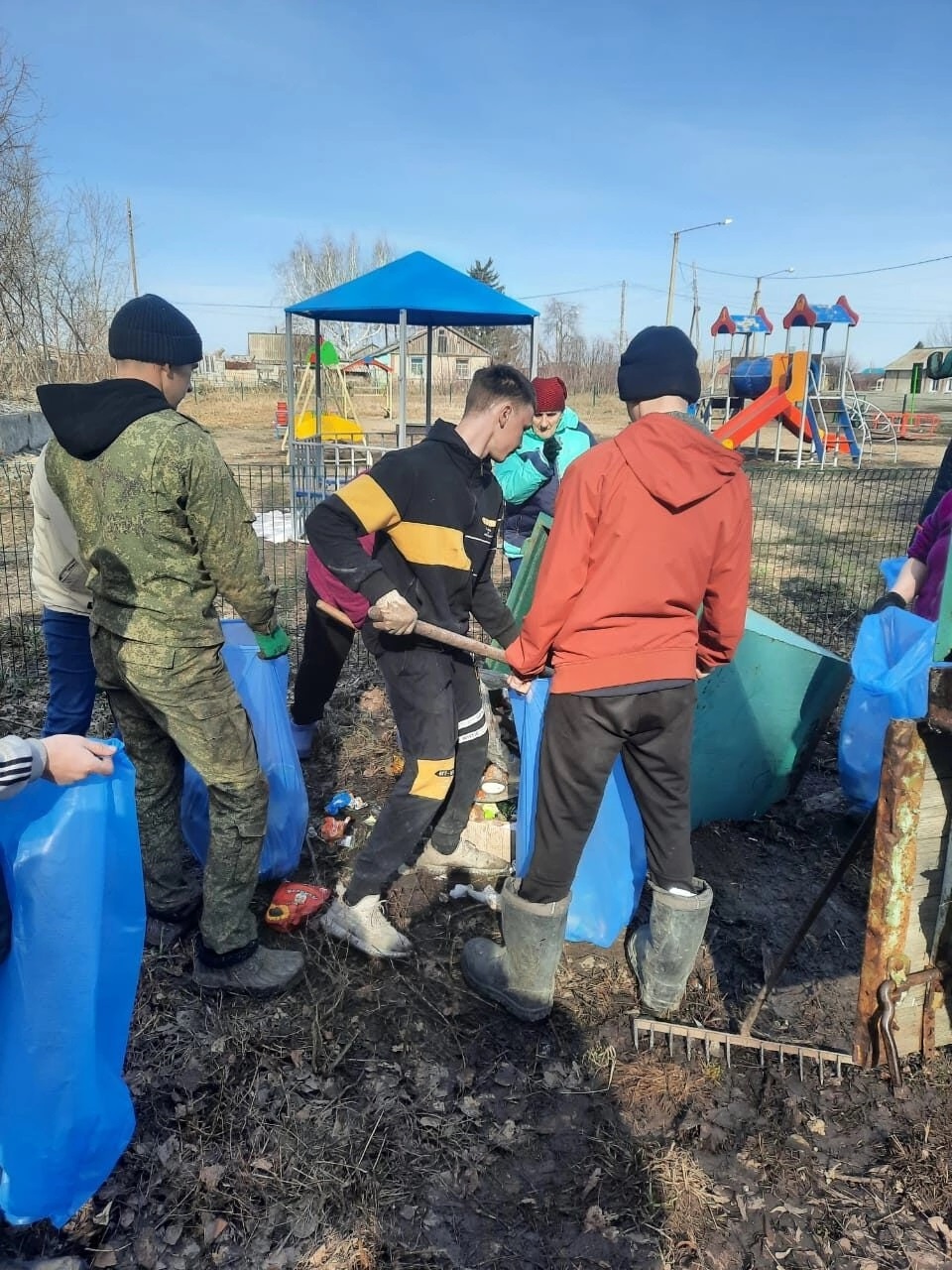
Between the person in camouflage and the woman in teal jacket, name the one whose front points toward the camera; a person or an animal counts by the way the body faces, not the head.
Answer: the woman in teal jacket

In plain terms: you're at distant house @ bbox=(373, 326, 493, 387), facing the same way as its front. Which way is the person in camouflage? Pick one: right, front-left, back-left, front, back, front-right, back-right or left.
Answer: front

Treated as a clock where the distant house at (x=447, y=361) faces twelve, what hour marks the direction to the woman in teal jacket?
The woman in teal jacket is roughly at 12 o'clock from the distant house.

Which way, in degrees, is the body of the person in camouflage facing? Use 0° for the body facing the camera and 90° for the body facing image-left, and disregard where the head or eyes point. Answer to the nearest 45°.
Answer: approximately 225°

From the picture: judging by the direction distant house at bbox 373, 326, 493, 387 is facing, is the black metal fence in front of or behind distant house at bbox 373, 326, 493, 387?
in front

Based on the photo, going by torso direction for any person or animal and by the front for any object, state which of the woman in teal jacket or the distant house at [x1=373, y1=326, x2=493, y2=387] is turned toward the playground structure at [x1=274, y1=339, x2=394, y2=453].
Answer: the distant house

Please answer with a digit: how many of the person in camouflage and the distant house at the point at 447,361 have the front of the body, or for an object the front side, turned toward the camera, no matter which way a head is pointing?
1

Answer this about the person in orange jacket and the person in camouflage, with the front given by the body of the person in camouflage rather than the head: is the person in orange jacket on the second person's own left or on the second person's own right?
on the second person's own right

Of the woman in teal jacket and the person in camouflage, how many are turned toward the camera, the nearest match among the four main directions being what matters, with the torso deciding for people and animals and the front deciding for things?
1

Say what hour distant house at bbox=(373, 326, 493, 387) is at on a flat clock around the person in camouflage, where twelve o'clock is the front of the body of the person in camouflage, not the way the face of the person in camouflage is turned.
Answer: The distant house is roughly at 11 o'clock from the person in camouflage.

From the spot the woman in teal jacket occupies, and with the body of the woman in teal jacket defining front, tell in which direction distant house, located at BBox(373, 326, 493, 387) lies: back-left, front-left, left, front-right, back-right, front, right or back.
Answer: back

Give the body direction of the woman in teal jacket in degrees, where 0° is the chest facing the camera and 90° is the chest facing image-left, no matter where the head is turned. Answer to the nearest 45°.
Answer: approximately 0°

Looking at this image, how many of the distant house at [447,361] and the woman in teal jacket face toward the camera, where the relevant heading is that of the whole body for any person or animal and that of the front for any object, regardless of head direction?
2

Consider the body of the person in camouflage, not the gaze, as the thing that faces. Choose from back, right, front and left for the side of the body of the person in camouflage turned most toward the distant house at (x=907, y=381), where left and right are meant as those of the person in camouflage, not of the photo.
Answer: front

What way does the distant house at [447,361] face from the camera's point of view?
toward the camera

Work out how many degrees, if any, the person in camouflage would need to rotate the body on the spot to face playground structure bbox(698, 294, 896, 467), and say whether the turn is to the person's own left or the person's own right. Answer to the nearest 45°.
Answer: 0° — they already face it

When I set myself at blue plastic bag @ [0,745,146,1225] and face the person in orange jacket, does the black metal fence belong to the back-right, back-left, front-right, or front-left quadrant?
front-left
